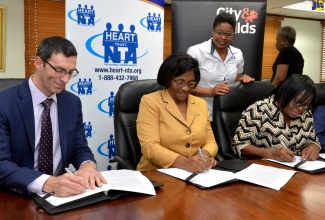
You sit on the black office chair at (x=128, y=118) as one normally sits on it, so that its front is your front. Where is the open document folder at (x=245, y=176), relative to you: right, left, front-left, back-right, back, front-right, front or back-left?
front

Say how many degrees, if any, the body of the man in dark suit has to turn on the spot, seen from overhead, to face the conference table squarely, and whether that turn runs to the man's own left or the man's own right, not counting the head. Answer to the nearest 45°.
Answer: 0° — they already face it

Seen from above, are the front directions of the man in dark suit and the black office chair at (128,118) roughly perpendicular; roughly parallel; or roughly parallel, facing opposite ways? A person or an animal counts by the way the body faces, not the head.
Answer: roughly parallel

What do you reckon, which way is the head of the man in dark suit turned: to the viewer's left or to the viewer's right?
to the viewer's right

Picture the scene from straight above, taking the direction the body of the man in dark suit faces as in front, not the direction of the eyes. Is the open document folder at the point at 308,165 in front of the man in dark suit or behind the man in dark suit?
in front

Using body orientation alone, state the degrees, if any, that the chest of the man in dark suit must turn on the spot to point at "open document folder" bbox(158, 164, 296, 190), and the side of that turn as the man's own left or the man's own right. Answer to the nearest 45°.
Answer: approximately 45° to the man's own left

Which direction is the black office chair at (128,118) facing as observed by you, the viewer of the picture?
facing the viewer and to the right of the viewer

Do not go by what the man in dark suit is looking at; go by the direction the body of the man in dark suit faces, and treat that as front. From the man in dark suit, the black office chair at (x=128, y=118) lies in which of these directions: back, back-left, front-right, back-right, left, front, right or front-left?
left

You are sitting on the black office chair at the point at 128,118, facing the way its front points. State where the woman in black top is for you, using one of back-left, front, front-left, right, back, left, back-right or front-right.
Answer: left

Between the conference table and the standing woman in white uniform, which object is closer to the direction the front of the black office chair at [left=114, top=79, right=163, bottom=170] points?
the conference table

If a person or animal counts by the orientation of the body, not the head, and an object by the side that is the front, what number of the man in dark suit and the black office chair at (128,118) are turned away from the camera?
0

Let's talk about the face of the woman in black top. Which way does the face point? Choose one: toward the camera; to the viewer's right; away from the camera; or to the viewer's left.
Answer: to the viewer's left

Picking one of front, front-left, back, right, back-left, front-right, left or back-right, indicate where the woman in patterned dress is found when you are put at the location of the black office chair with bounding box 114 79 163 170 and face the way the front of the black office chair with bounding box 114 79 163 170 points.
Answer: front-left

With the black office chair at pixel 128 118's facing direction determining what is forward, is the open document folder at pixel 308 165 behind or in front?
in front

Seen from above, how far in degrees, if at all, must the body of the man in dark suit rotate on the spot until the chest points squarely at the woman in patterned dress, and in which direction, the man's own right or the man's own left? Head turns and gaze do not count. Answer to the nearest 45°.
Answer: approximately 45° to the man's own left
